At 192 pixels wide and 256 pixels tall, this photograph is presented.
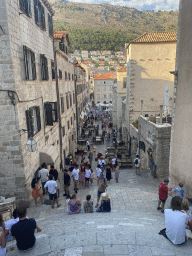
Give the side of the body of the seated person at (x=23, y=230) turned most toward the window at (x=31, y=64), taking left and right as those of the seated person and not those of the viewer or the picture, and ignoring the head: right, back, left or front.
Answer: front

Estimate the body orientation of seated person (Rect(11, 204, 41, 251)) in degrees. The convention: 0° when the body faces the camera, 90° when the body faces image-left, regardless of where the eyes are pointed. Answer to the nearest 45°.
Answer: approximately 180°

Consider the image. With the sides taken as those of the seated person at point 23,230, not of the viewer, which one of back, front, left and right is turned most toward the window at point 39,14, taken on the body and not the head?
front

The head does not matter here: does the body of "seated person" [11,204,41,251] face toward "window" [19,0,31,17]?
yes

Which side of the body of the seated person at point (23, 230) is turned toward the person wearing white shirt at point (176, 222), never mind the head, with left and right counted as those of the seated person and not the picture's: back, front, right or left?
right

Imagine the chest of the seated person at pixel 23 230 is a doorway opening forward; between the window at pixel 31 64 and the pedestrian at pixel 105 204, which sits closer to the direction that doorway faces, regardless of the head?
the window

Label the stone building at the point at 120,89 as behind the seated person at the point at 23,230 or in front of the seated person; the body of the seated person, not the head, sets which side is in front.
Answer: in front

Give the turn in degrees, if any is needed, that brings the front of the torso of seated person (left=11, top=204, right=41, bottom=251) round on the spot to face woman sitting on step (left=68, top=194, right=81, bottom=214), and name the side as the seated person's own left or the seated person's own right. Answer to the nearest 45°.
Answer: approximately 45° to the seated person's own right
